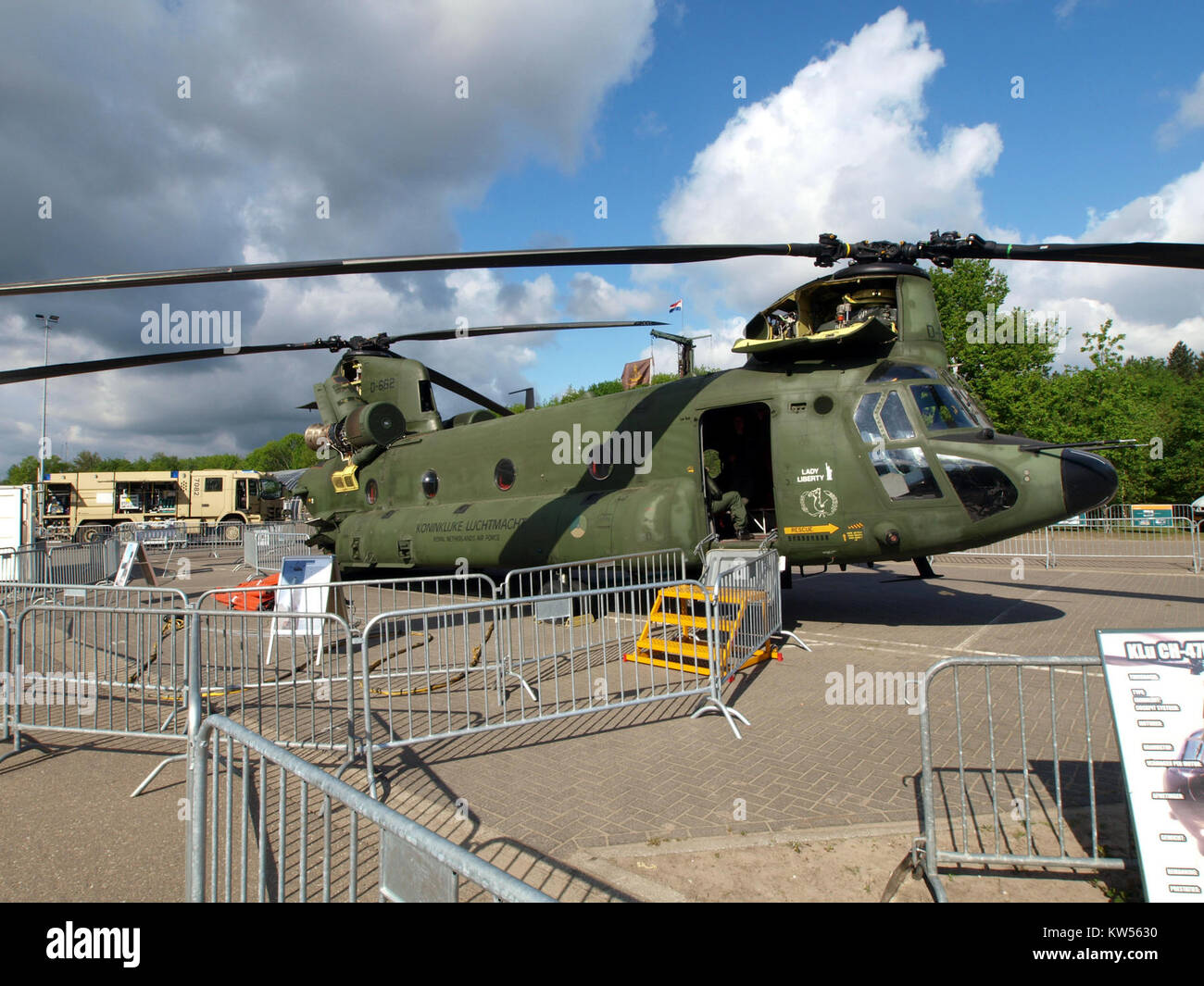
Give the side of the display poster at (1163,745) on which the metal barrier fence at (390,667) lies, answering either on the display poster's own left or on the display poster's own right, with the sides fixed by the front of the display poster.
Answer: on the display poster's own right

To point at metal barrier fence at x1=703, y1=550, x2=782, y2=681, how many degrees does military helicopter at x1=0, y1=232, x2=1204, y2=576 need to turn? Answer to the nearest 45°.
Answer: approximately 90° to its right

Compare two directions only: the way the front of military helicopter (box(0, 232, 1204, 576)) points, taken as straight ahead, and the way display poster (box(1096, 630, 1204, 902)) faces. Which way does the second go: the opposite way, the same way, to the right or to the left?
to the right

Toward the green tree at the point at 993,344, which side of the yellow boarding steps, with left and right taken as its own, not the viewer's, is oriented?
back

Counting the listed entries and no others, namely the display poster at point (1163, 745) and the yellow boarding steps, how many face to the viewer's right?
0

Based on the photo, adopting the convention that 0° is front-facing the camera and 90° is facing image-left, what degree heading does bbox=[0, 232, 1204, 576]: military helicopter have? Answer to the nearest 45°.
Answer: approximately 315°

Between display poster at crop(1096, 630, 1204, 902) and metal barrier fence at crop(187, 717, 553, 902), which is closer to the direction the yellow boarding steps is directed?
the metal barrier fence

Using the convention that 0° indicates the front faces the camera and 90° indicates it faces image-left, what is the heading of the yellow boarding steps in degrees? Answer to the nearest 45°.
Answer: approximately 45°

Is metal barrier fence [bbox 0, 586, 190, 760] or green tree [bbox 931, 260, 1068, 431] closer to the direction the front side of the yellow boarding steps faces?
the metal barrier fence
